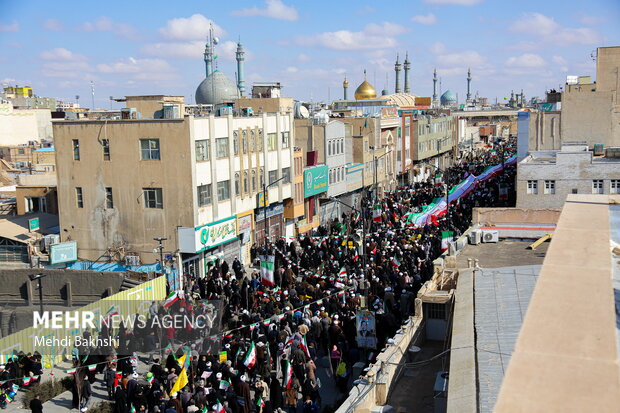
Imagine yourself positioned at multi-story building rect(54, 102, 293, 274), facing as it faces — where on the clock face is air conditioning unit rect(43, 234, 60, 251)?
The air conditioning unit is roughly at 5 o'clock from the multi-story building.

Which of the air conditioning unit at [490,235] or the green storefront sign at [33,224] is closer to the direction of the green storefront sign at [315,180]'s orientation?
the air conditioning unit

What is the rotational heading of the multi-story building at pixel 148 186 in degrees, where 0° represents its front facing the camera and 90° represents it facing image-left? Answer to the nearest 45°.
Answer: approximately 315°

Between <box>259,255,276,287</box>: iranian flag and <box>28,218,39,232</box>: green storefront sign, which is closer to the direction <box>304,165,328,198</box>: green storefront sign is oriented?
the iranian flag

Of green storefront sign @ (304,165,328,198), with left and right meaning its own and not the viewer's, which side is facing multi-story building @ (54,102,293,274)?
right

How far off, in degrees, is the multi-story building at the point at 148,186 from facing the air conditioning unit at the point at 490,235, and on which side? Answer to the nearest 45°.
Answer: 0° — it already faces it

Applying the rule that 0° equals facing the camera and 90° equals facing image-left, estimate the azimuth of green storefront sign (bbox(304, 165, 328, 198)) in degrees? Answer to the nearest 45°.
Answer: approximately 315°

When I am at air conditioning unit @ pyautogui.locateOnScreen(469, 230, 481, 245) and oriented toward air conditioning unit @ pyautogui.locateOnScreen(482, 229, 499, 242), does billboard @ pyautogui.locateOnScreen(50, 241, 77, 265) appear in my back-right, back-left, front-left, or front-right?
back-left

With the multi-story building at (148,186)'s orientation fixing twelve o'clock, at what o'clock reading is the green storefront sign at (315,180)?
The green storefront sign is roughly at 9 o'clock from the multi-story building.

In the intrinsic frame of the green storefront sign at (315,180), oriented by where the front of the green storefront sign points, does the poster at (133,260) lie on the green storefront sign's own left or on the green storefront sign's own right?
on the green storefront sign's own right

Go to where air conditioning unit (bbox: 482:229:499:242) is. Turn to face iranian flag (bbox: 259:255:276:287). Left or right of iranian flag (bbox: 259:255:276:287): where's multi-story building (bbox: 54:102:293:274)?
right

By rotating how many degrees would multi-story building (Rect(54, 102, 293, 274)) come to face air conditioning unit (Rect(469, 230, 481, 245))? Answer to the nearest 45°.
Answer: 0° — it already faces it

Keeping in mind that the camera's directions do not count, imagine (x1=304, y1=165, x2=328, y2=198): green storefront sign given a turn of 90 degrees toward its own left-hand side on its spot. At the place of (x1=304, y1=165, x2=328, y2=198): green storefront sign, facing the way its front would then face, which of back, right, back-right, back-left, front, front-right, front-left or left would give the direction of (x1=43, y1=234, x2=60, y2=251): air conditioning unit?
back
